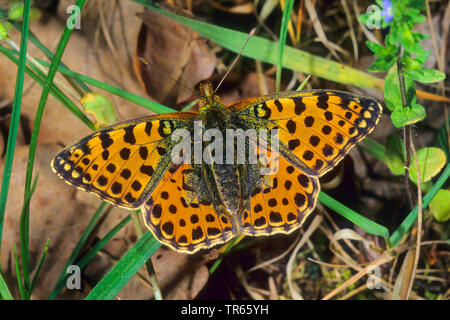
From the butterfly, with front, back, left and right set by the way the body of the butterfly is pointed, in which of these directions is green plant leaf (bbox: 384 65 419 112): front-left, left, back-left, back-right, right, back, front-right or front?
right

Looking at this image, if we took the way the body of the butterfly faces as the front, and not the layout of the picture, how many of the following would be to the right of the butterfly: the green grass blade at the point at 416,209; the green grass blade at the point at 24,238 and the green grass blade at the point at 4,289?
1

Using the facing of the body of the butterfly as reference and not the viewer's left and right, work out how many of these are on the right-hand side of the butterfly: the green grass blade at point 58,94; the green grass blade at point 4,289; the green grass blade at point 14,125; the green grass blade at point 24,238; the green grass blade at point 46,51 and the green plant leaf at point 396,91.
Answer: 1

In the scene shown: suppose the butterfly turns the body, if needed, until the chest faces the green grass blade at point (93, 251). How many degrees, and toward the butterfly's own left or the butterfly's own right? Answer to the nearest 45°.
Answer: approximately 90° to the butterfly's own left

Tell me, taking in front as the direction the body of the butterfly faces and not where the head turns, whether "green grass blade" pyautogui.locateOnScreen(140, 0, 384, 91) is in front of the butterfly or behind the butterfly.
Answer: in front

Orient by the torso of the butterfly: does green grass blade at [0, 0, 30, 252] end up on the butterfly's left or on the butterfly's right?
on the butterfly's left

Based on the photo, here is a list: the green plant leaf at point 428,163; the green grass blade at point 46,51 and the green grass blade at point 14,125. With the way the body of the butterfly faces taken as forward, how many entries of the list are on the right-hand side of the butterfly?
1

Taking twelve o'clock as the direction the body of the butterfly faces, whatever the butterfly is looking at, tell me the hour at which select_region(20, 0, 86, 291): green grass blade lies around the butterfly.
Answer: The green grass blade is roughly at 9 o'clock from the butterfly.

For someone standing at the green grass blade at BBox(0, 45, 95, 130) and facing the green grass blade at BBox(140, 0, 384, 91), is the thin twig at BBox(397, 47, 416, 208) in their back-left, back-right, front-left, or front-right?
front-right

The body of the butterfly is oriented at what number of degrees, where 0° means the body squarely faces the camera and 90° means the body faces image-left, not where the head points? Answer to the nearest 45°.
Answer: approximately 180°

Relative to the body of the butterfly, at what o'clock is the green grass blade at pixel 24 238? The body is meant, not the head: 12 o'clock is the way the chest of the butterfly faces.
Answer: The green grass blade is roughly at 9 o'clock from the butterfly.

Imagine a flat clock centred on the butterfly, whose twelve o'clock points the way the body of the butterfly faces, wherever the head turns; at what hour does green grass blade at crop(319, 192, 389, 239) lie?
The green grass blade is roughly at 3 o'clock from the butterfly.

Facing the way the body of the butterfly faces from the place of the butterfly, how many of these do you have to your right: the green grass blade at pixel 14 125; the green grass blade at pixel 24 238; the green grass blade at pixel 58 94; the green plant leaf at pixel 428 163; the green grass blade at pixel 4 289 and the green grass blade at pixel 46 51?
1

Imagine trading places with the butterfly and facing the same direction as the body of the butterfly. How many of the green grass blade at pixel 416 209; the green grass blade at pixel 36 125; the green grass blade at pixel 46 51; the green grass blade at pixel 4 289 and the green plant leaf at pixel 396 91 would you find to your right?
2

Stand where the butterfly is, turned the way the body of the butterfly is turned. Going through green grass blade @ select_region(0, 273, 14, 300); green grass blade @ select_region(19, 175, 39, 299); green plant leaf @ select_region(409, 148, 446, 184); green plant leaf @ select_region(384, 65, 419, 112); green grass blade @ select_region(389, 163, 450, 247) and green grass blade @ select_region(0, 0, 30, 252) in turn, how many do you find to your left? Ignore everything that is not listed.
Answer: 3

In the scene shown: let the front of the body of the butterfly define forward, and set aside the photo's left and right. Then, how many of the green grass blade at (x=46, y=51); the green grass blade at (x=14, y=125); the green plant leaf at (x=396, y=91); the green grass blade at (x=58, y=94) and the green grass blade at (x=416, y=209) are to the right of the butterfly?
2

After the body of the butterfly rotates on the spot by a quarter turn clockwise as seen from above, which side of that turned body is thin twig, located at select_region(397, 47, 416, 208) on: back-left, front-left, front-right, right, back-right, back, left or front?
front

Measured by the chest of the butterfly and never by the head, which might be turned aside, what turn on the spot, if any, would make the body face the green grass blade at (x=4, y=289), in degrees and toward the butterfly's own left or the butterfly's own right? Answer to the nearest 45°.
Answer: approximately 90° to the butterfly's own left

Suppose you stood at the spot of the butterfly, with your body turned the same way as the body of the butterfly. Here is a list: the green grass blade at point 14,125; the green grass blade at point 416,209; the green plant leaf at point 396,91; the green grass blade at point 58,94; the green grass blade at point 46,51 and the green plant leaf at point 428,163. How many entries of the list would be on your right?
3

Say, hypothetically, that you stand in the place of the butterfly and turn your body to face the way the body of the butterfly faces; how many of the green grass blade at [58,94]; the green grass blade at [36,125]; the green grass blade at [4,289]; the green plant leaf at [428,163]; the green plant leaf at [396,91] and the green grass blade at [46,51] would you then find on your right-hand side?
2

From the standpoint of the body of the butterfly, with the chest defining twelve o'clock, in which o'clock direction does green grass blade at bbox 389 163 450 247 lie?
The green grass blade is roughly at 3 o'clock from the butterfly.
